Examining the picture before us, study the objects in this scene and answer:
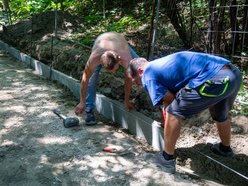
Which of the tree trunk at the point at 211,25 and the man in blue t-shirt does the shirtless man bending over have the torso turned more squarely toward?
the man in blue t-shirt

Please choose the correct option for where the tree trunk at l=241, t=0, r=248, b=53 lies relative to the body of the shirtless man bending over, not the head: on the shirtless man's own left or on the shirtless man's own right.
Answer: on the shirtless man's own left

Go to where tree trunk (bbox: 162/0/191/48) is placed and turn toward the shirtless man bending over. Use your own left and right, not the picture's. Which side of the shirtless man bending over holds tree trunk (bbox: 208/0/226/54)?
left

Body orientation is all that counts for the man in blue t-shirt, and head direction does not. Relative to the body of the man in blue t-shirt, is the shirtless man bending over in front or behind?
in front

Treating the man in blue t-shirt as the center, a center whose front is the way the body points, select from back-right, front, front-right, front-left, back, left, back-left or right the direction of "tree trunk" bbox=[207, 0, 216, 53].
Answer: front-right

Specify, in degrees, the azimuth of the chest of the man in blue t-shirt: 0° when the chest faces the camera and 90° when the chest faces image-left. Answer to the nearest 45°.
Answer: approximately 135°

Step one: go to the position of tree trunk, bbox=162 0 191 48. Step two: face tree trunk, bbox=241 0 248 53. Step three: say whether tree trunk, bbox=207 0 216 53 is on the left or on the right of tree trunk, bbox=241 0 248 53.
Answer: right

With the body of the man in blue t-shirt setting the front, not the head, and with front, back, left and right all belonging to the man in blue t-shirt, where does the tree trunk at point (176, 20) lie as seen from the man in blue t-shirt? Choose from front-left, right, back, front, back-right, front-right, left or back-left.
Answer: front-right

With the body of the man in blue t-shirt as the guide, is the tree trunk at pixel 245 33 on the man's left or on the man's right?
on the man's right
